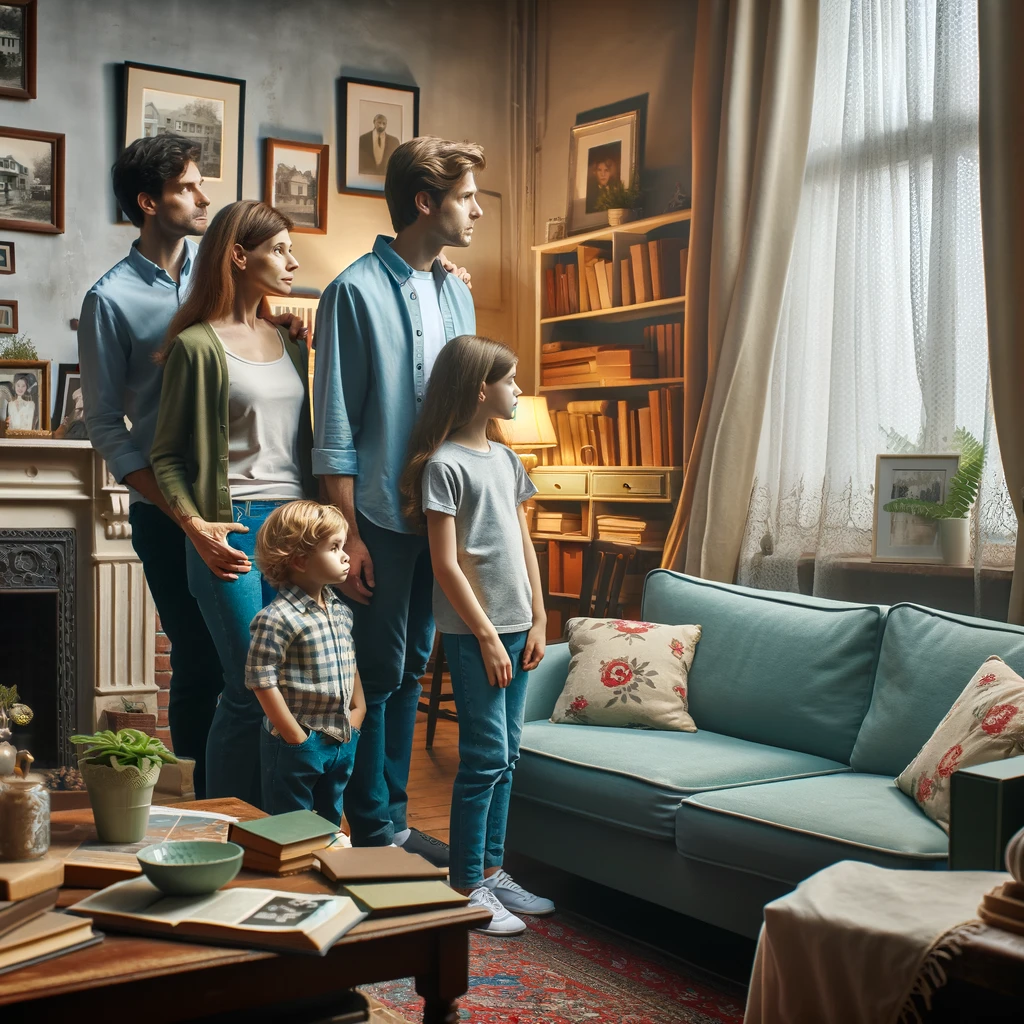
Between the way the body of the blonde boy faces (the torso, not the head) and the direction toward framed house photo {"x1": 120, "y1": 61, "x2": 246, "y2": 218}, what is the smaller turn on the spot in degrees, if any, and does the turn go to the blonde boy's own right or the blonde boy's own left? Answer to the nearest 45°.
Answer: approximately 135° to the blonde boy's own left

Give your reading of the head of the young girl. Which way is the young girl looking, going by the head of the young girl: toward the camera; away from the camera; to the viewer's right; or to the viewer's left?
to the viewer's right

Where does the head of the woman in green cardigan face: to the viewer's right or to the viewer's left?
to the viewer's right

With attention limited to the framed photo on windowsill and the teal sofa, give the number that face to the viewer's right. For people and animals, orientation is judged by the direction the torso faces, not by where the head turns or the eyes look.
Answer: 0

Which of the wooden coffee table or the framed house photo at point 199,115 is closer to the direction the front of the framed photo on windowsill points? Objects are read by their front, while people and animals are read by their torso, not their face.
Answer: the wooden coffee table

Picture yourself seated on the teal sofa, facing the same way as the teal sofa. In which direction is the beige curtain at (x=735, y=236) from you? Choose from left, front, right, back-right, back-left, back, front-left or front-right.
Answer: back-right

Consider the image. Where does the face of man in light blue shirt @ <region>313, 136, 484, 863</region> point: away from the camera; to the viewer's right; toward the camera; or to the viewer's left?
to the viewer's right

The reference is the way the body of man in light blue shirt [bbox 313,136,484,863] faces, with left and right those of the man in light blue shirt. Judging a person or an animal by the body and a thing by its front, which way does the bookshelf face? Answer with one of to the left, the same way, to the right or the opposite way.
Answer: to the right
